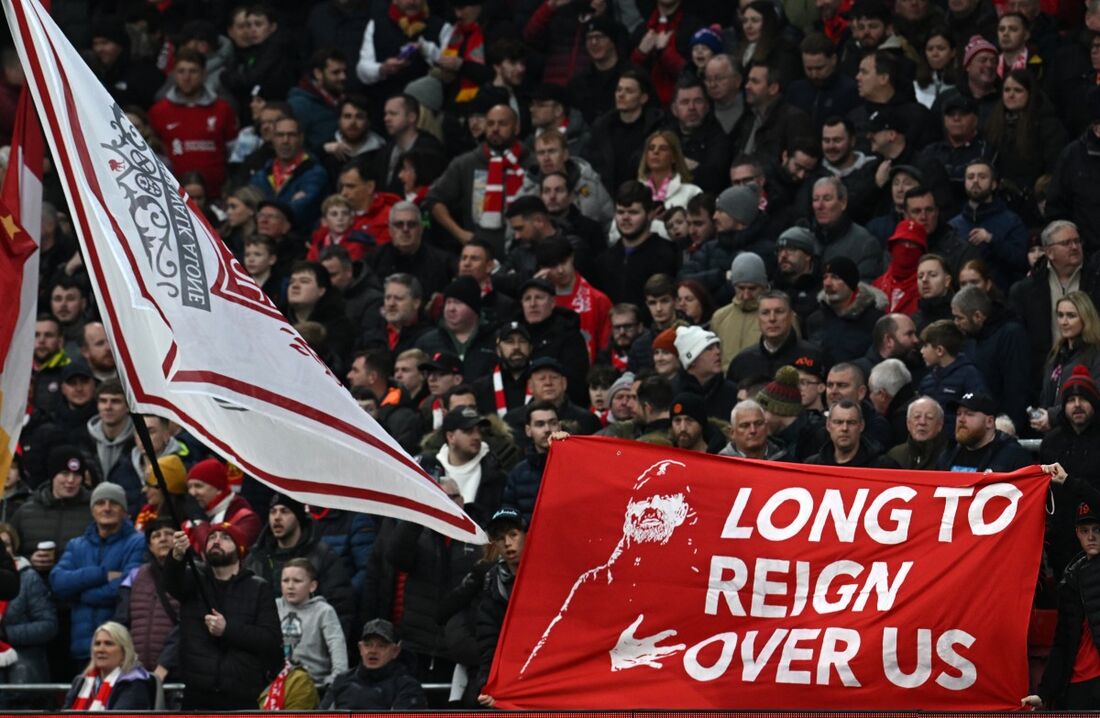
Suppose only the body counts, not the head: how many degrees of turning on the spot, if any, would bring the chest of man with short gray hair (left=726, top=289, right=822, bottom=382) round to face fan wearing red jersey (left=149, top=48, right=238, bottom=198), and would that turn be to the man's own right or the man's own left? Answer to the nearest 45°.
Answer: approximately 135° to the man's own right

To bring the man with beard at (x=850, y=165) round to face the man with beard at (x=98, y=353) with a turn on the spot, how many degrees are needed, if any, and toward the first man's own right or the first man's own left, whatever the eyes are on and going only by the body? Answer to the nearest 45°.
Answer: approximately 45° to the first man's own right

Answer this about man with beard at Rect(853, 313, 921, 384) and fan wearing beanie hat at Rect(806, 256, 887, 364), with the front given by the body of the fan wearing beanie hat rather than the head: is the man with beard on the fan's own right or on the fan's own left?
on the fan's own left

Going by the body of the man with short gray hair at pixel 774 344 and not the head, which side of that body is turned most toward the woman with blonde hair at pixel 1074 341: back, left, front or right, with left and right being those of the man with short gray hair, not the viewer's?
left

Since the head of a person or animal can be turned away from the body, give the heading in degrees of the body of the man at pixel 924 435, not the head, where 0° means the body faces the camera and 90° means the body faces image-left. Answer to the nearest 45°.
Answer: approximately 0°
